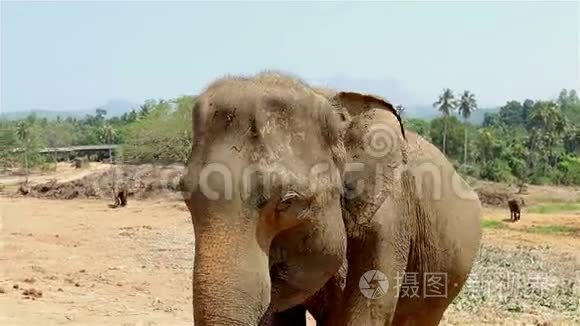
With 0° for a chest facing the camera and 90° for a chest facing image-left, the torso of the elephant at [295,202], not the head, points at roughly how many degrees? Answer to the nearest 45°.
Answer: approximately 45°

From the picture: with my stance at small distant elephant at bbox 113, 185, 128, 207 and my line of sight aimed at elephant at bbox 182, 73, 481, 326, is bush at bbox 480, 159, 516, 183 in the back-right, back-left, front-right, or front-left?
back-left

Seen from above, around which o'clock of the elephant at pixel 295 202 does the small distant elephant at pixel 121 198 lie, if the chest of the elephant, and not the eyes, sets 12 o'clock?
The small distant elephant is roughly at 4 o'clock from the elephant.

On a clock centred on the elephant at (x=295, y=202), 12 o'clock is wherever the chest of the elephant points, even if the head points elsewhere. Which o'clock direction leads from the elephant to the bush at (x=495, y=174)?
The bush is roughly at 5 o'clock from the elephant.

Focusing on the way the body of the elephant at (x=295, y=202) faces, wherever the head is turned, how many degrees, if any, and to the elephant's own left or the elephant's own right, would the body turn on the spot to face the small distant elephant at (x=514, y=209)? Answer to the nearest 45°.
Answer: approximately 135° to the elephant's own right
